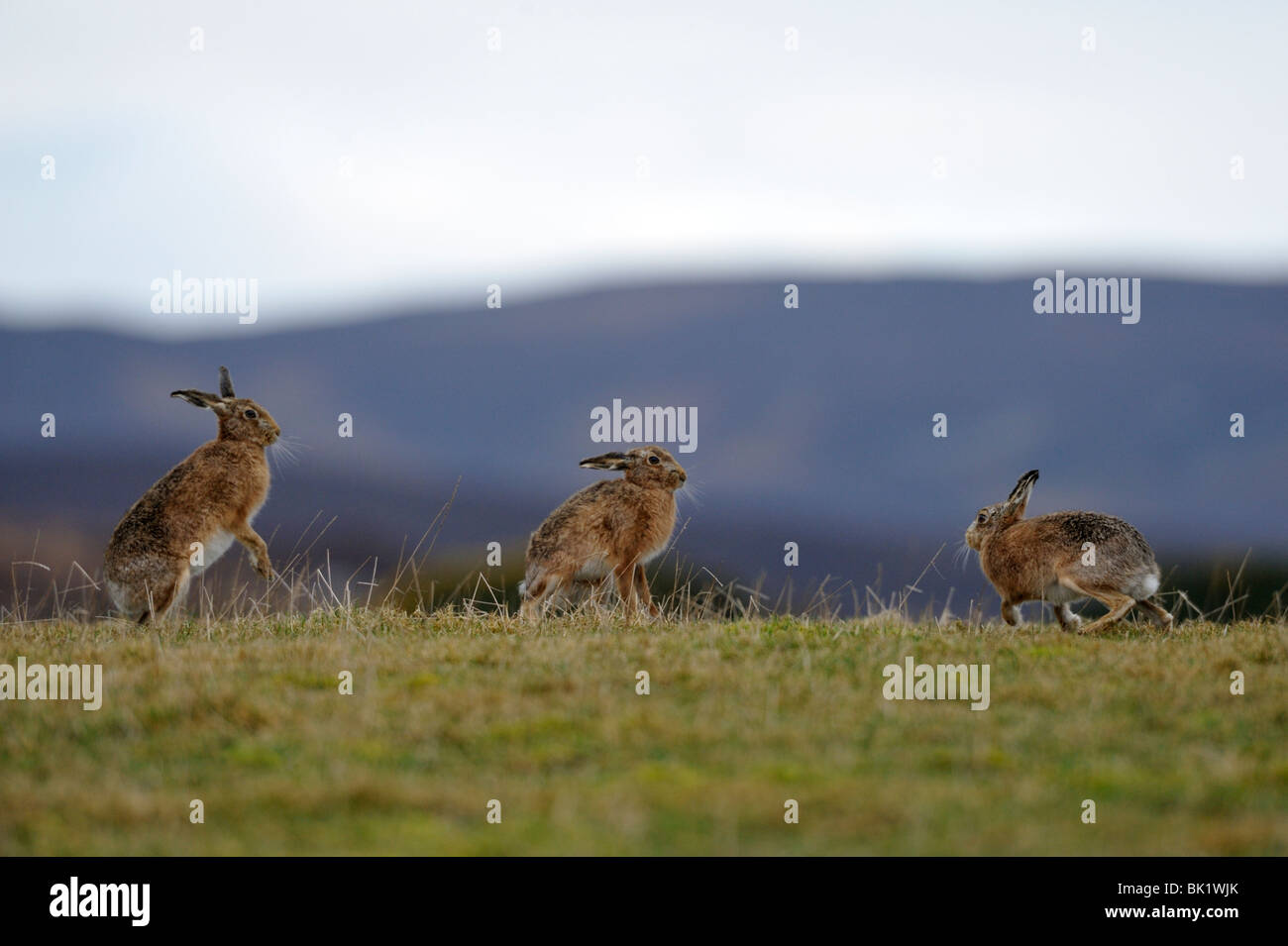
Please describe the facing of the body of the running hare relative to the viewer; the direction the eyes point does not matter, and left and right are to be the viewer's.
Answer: facing to the left of the viewer

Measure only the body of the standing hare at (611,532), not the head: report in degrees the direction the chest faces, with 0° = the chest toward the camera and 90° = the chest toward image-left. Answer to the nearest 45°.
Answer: approximately 270°

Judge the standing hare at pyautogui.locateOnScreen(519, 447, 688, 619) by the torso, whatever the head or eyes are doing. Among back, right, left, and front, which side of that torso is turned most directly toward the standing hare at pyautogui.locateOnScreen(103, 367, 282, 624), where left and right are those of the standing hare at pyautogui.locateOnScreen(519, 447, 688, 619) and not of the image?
back

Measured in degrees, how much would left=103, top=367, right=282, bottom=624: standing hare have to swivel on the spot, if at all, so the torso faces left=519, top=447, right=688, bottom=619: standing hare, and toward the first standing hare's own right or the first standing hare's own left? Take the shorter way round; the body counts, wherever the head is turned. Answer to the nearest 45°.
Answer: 0° — it already faces it

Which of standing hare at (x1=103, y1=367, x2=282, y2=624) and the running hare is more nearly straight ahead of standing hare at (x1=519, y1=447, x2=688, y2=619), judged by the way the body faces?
the running hare

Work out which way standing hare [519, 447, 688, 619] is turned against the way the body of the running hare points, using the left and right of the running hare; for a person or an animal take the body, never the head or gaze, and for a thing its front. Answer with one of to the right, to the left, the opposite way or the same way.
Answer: the opposite way

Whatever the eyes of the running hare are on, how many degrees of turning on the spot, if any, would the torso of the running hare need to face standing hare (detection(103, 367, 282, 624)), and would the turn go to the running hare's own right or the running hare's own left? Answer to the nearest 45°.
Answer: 0° — it already faces it

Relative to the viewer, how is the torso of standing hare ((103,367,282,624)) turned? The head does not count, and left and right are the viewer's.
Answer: facing to the right of the viewer

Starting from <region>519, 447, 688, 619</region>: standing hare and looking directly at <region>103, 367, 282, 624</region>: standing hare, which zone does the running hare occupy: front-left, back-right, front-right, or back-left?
back-left

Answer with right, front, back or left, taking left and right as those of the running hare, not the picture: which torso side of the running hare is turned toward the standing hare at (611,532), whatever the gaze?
front

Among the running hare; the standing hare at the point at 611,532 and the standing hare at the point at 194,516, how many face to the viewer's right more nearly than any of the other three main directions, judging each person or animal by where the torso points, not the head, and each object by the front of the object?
2
